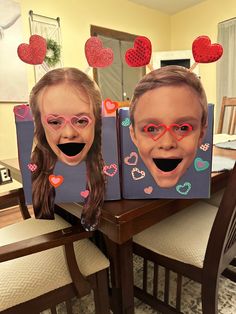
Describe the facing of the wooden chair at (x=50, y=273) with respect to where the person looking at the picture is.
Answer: facing away from the viewer and to the right of the viewer

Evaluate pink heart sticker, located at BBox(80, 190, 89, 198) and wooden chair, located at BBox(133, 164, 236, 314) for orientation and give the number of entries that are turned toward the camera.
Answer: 1

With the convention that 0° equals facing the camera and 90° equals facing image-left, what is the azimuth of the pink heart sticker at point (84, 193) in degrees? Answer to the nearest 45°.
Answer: approximately 0°

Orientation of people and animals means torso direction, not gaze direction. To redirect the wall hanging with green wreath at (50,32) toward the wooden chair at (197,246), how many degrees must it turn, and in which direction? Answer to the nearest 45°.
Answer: approximately 45° to its right
